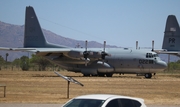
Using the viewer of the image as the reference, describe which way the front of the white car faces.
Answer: facing the viewer and to the left of the viewer
